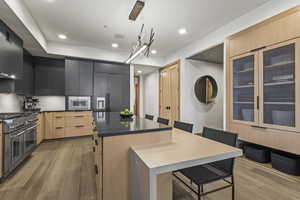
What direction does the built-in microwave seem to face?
toward the camera

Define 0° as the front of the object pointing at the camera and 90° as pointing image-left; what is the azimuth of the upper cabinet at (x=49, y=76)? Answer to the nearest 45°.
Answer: approximately 0°

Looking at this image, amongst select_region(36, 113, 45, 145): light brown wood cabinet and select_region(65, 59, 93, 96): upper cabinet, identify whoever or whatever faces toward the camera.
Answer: the upper cabinet

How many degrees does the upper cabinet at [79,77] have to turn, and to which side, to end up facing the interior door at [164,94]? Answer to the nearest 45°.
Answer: approximately 90° to its left

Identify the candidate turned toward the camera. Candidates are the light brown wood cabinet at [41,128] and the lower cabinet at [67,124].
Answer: the lower cabinet

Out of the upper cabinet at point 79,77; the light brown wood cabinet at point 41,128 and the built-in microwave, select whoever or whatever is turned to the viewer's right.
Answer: the light brown wood cabinet

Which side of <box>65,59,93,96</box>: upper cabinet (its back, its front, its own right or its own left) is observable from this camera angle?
front

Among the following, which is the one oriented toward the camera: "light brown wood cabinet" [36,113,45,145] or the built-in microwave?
the built-in microwave

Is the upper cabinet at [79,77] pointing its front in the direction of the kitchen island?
yes

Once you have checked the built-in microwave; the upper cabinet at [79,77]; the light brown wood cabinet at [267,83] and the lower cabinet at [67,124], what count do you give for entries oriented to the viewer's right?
0

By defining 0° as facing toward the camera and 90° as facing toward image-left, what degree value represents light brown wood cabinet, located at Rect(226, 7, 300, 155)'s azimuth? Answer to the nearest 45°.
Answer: approximately 45°

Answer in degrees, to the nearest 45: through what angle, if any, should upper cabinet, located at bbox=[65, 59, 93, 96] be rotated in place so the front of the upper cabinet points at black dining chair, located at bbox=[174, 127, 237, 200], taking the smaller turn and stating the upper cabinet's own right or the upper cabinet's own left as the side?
0° — it already faces it

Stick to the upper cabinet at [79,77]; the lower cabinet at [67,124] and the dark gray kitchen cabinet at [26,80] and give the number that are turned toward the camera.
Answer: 2

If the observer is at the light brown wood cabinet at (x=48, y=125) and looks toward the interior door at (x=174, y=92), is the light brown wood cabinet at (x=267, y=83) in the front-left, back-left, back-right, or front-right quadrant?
front-right

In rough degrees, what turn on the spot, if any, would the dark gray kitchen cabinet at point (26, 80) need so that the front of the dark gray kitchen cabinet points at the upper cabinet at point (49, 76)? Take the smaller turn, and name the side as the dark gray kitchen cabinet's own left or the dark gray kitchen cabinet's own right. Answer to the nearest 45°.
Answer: approximately 45° to the dark gray kitchen cabinet's own left
